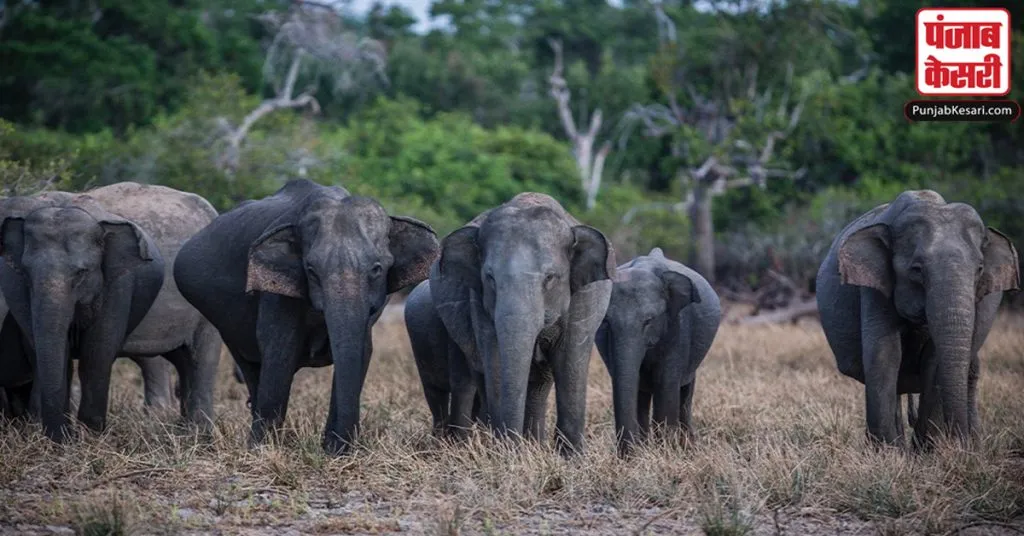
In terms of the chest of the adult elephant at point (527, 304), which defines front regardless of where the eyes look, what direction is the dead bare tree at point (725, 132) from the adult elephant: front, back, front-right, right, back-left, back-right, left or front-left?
back

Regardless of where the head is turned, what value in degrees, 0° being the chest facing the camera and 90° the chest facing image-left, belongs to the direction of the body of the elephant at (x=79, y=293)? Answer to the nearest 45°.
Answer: approximately 45°

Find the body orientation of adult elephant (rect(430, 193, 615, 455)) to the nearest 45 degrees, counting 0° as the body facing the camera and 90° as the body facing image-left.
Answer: approximately 0°

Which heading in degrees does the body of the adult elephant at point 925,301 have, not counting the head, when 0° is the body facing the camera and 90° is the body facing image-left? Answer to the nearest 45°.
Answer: approximately 0°

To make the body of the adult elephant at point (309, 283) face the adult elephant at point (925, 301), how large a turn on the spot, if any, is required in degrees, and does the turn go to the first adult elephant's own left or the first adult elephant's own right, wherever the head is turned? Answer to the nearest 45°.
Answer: approximately 45° to the first adult elephant's own left

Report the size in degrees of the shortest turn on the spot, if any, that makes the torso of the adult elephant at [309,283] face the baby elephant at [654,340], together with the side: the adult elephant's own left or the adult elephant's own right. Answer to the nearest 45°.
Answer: approximately 45° to the adult elephant's own left

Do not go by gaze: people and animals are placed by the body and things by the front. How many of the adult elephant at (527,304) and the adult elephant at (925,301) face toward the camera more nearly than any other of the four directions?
2

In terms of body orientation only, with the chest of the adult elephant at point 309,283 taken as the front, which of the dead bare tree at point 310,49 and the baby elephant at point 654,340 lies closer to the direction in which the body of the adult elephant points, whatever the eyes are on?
the baby elephant

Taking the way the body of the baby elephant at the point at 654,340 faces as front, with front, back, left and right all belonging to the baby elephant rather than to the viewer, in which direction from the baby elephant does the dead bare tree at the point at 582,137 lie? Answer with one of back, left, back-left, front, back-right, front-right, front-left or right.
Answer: back-right
